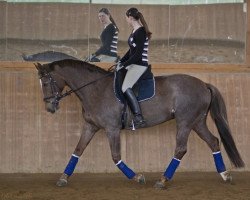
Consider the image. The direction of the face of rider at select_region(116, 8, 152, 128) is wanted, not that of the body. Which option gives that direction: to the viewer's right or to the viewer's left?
to the viewer's left

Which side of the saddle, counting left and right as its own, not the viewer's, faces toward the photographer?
left

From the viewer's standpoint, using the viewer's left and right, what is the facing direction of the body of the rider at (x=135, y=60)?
facing to the left of the viewer

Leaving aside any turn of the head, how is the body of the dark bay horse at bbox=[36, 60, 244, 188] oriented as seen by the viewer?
to the viewer's left
